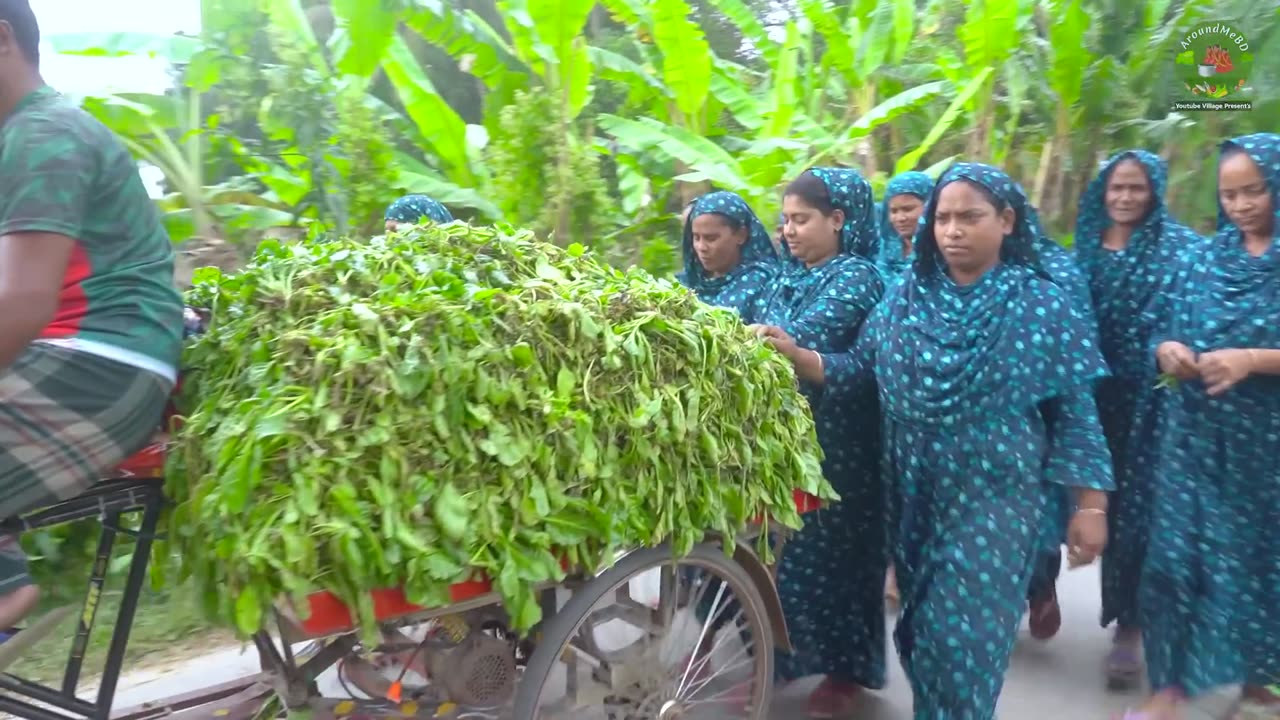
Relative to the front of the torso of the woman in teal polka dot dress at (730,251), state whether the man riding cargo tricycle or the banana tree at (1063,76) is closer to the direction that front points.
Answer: the man riding cargo tricycle

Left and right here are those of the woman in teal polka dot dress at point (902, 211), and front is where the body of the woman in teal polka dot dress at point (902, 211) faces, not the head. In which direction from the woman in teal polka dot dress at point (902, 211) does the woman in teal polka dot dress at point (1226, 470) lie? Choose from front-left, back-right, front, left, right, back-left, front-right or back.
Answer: left

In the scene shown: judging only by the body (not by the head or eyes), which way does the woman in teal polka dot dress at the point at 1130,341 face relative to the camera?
toward the camera

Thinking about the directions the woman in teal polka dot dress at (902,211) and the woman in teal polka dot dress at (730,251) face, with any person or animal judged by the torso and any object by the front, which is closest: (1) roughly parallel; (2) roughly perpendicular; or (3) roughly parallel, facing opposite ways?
roughly parallel

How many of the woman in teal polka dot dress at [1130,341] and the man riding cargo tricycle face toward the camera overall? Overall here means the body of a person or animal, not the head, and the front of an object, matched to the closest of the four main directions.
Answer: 1

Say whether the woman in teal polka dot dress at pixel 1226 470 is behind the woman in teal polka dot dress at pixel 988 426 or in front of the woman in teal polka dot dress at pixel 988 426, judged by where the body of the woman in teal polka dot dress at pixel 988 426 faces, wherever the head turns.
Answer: behind

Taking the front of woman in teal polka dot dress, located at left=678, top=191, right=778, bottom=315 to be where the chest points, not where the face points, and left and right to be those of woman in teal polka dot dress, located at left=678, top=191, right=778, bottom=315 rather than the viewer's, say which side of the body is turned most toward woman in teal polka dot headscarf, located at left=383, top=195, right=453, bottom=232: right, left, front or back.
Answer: right

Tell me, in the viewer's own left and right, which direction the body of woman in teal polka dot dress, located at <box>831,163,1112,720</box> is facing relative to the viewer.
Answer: facing the viewer and to the left of the viewer

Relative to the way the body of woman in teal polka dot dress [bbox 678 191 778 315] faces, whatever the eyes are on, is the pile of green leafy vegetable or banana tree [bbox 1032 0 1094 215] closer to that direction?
the pile of green leafy vegetable

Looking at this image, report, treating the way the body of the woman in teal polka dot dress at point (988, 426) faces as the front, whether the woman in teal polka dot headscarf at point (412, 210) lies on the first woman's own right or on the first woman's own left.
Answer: on the first woman's own right

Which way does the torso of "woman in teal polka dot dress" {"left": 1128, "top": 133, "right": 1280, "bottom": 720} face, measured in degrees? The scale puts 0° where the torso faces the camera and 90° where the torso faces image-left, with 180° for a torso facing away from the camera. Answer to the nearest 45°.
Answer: approximately 45°

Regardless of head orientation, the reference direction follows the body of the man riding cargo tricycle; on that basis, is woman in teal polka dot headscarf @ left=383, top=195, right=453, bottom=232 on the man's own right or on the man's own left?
on the man's own right

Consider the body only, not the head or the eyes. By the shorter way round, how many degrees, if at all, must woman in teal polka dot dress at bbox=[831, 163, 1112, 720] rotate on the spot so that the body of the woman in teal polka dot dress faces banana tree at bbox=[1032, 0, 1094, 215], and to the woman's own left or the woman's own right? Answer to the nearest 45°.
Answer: approximately 135° to the woman's own right
